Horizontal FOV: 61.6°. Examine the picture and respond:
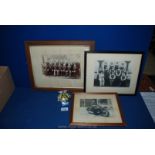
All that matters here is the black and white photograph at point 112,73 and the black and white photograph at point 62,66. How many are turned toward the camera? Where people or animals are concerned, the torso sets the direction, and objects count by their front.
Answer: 2

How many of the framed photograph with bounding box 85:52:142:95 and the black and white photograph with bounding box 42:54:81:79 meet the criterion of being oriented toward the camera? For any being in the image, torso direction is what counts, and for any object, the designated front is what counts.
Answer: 2

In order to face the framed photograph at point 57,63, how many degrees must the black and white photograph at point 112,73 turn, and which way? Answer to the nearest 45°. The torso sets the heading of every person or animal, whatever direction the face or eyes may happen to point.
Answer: approximately 90° to its right

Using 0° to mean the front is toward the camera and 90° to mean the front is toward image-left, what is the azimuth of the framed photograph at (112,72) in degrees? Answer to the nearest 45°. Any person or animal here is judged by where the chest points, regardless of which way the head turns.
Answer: approximately 0°
